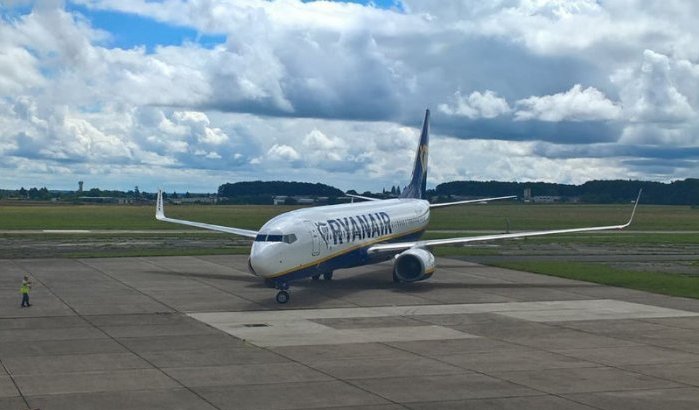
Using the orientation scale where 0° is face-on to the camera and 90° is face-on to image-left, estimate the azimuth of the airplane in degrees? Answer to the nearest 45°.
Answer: approximately 45°
